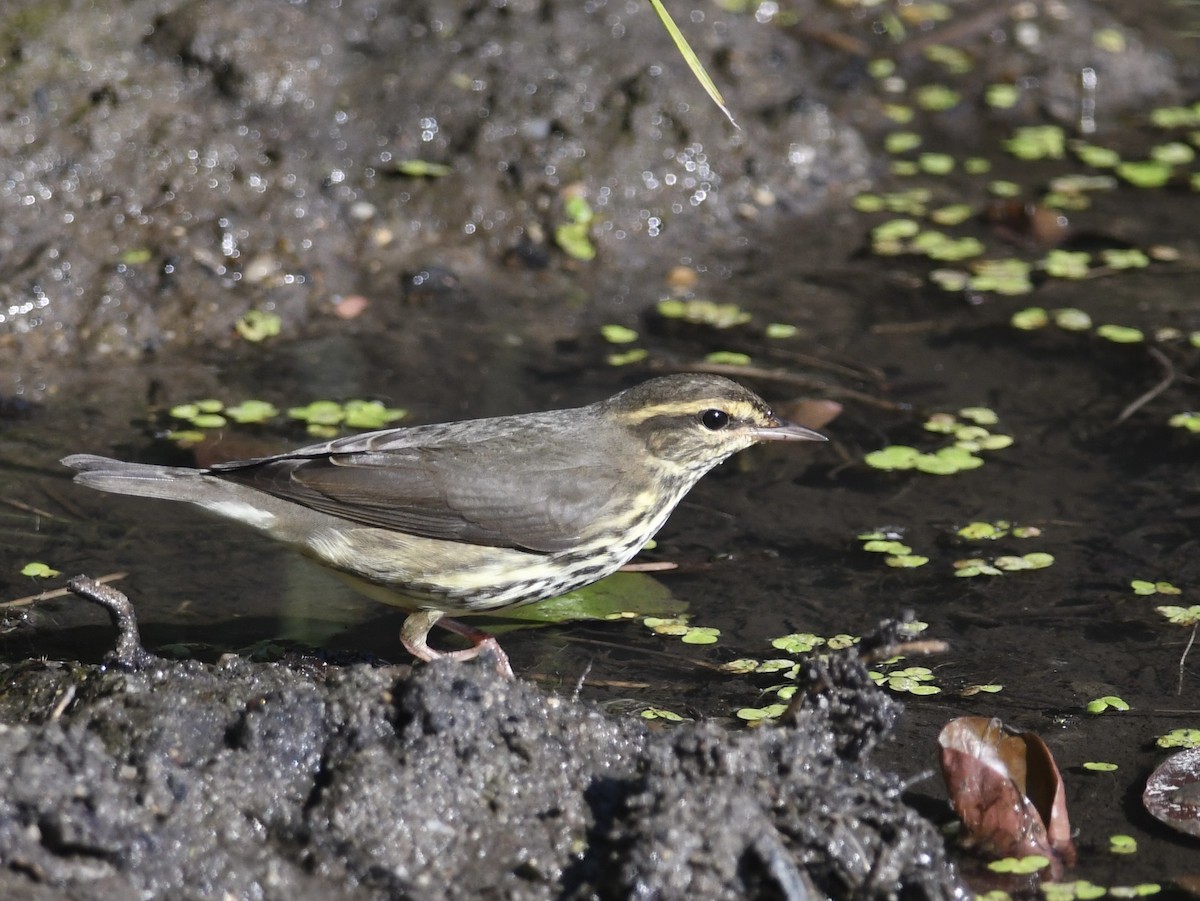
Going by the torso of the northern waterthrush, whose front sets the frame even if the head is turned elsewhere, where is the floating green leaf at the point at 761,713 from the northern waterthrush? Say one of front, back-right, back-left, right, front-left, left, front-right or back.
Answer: front-right

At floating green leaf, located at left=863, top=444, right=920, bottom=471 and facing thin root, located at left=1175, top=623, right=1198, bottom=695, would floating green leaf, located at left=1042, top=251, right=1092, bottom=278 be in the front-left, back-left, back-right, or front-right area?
back-left

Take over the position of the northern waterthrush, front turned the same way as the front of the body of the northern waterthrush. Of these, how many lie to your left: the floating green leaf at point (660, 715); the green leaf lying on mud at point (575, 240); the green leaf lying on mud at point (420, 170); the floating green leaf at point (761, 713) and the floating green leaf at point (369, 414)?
3

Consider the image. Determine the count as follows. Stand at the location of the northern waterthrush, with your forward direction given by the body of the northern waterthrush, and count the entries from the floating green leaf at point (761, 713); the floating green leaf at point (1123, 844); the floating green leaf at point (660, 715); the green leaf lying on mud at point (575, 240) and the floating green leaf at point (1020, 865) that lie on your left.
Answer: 1

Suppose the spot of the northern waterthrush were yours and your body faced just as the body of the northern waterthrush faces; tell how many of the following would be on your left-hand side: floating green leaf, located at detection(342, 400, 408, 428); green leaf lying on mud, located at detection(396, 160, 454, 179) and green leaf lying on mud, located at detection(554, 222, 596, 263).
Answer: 3

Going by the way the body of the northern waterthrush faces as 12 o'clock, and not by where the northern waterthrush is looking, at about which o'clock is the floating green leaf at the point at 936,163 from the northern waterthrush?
The floating green leaf is roughly at 10 o'clock from the northern waterthrush.

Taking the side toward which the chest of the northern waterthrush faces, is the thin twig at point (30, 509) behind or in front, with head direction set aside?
behind

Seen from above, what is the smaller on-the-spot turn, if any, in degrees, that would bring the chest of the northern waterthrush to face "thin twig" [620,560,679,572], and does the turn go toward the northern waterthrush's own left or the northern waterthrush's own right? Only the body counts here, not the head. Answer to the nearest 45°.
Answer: approximately 45° to the northern waterthrush's own left

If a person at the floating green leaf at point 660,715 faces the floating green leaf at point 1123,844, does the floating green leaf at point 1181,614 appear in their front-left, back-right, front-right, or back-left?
front-left

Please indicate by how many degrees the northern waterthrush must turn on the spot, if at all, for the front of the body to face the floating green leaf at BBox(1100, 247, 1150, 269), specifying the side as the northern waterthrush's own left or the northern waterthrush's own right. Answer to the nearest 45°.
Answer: approximately 45° to the northern waterthrush's own left

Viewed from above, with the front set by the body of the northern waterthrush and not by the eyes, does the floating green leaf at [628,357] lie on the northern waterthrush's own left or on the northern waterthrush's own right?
on the northern waterthrush's own left

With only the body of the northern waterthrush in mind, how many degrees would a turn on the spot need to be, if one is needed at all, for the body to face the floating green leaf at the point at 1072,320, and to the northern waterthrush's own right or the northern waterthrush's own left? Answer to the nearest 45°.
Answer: approximately 45° to the northern waterthrush's own left

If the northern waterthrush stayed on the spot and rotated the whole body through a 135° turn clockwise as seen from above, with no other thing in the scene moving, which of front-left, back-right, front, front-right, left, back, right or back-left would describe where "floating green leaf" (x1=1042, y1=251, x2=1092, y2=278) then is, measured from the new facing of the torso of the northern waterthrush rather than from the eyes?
back

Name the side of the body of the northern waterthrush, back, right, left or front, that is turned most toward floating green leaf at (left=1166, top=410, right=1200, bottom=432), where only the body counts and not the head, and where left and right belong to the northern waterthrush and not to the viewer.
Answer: front

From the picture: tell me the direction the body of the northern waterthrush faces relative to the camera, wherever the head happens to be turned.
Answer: to the viewer's right

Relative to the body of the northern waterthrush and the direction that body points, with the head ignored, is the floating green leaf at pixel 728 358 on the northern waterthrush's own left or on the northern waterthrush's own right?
on the northern waterthrush's own left
